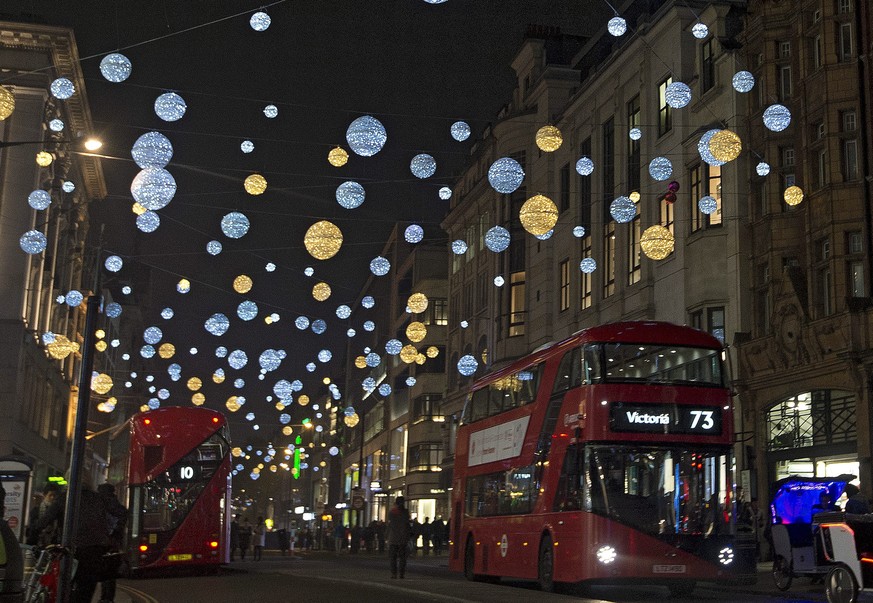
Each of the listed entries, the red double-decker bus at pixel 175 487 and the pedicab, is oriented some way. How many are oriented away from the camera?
1

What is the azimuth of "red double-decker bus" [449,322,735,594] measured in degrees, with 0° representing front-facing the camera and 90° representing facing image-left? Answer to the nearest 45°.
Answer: approximately 315°

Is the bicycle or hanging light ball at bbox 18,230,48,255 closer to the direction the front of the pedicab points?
the bicycle

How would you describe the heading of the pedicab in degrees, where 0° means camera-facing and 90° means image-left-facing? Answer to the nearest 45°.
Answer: approximately 315°

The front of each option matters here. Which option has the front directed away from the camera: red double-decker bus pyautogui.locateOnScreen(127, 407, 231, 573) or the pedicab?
the red double-decker bus

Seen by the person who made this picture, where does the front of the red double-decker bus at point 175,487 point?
facing away from the viewer
